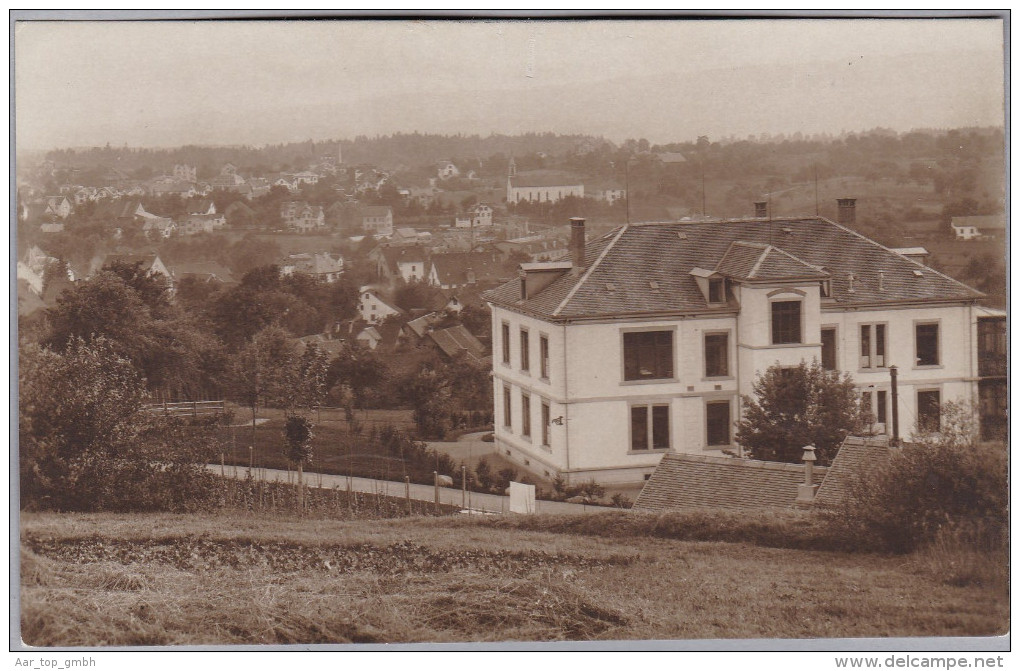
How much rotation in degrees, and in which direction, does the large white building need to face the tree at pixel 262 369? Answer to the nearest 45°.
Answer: approximately 90° to its right

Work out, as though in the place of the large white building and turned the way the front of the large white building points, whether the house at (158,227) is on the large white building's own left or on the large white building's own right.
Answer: on the large white building's own right

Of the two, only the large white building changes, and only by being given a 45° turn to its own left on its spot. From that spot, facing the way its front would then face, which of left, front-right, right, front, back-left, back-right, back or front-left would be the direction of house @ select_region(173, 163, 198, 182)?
back-left

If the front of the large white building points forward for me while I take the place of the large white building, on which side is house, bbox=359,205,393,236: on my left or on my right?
on my right

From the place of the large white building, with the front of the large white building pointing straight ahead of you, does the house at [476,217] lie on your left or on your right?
on your right

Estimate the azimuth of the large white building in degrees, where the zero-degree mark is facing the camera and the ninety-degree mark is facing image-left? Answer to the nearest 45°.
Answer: approximately 0°

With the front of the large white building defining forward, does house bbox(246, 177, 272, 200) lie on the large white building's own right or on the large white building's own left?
on the large white building's own right

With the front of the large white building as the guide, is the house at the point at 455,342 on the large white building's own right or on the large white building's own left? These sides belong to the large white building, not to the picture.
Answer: on the large white building's own right
